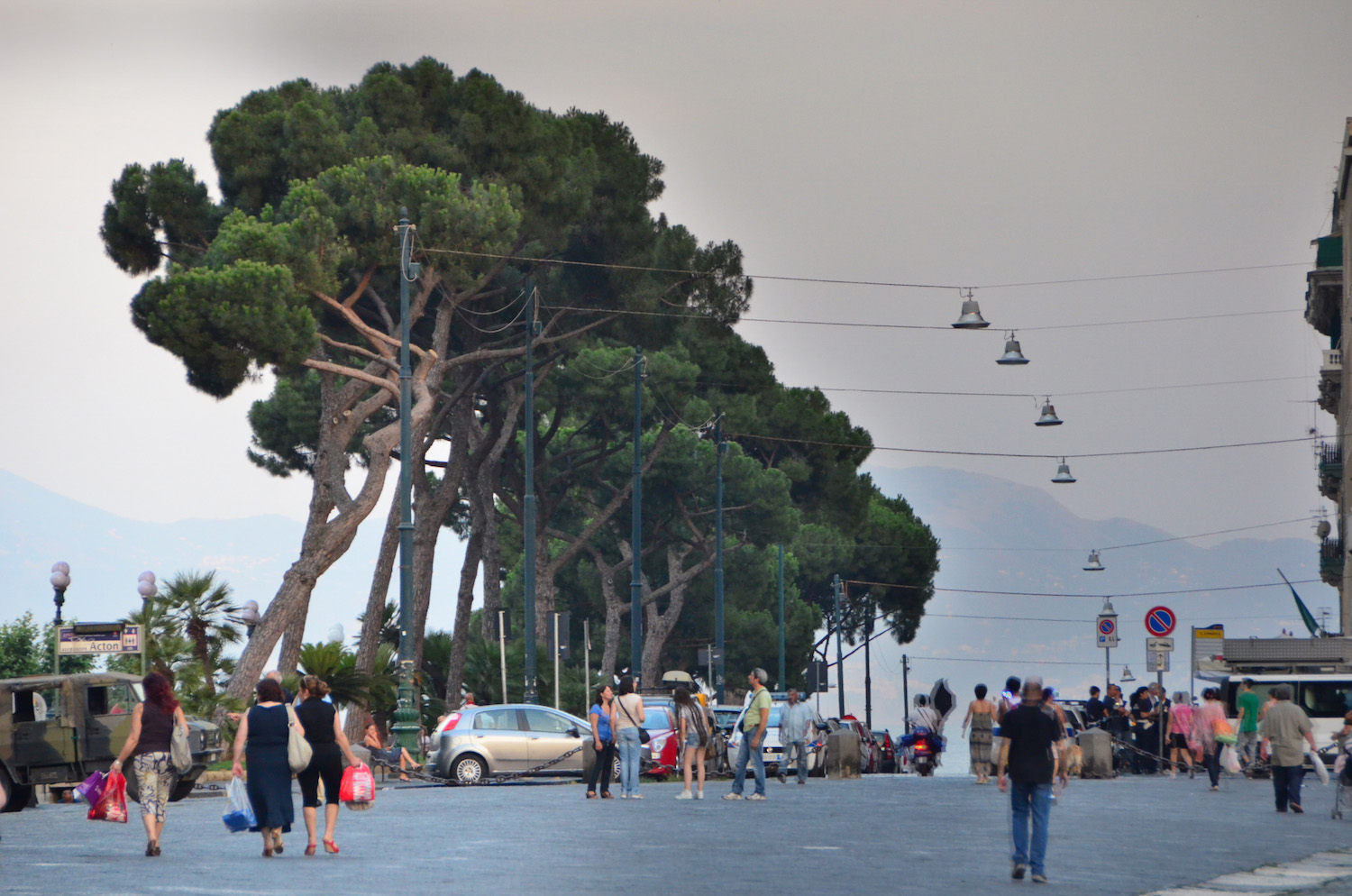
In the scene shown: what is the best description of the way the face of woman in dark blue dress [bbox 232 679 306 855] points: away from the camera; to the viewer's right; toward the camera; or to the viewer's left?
away from the camera

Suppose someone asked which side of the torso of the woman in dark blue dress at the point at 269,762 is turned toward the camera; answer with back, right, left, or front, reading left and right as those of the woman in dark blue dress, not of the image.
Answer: back

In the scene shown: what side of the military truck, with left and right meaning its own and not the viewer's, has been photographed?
right

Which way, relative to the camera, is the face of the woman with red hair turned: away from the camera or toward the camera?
away from the camera

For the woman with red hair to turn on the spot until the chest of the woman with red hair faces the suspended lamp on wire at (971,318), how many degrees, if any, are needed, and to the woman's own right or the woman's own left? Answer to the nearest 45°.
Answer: approximately 45° to the woman's own right

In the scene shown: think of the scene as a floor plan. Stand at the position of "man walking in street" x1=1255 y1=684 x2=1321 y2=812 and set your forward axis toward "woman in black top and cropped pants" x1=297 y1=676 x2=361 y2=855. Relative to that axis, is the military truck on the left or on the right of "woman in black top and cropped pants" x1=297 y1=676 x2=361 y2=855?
right

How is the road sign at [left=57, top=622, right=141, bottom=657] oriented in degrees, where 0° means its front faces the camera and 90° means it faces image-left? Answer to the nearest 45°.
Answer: approximately 0°
